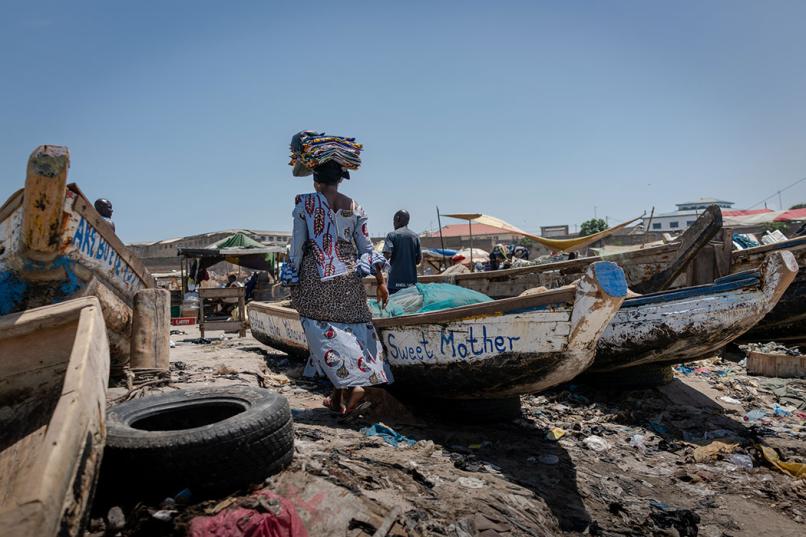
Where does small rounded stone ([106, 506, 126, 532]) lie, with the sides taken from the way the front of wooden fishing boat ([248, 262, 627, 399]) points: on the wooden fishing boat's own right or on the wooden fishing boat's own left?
on the wooden fishing boat's own right

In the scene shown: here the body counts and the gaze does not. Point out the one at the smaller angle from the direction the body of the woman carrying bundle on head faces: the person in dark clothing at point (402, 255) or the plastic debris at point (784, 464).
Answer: the person in dark clothing

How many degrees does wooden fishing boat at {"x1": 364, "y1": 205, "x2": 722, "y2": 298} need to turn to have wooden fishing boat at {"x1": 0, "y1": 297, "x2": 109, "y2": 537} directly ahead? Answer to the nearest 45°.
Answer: approximately 135° to its right

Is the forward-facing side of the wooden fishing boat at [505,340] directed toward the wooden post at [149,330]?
no

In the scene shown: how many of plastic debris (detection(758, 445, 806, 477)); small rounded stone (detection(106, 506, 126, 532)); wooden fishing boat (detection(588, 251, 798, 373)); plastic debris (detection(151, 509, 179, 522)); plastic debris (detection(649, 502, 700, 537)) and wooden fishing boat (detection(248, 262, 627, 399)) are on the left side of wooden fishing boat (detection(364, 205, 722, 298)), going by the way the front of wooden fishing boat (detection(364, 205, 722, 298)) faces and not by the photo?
0

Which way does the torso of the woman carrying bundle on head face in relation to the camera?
away from the camera

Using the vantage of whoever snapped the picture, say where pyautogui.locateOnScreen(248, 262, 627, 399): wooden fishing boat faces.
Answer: facing the viewer and to the right of the viewer

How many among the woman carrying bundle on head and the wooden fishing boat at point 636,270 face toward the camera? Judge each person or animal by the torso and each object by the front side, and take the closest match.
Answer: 0

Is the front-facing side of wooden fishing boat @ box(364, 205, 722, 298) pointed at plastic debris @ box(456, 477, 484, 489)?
no

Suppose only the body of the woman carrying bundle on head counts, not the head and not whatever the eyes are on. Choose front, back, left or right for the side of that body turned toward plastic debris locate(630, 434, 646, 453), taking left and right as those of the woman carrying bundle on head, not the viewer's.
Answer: right

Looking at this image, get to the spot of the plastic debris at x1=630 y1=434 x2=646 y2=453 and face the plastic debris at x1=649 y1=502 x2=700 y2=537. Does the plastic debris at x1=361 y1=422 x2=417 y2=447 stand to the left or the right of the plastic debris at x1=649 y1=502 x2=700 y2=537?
right

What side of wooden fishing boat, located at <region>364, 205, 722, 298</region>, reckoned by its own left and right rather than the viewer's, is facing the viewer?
right

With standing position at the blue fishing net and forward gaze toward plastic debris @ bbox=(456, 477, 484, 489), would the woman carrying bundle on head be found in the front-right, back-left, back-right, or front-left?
front-right

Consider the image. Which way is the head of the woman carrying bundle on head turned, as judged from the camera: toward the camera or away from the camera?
away from the camera
